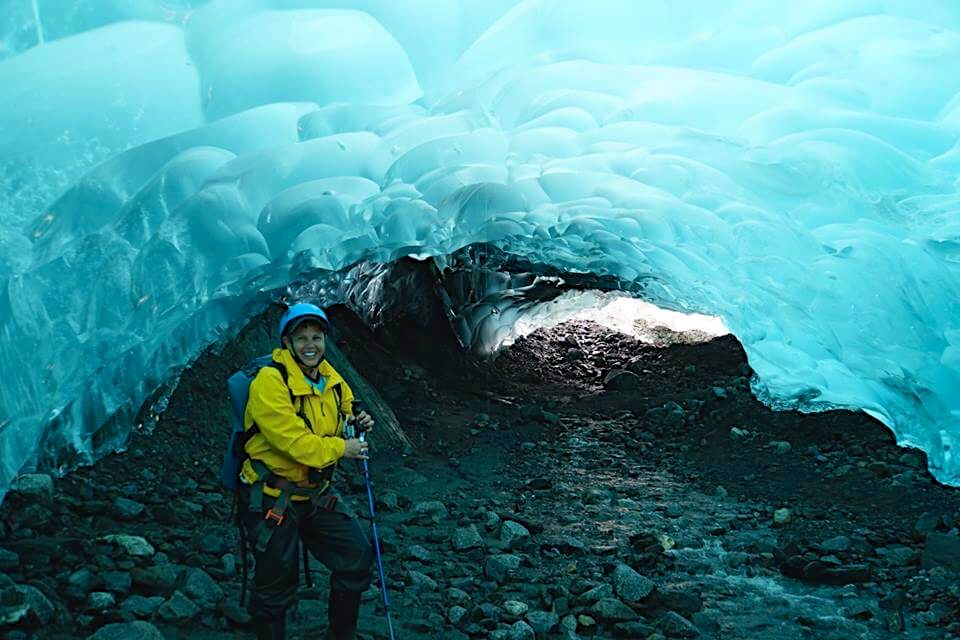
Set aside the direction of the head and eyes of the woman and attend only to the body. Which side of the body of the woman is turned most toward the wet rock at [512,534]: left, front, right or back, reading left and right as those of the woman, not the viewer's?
left

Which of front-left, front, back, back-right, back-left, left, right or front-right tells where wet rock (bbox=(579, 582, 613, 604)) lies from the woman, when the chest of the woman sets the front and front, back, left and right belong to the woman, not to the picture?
left

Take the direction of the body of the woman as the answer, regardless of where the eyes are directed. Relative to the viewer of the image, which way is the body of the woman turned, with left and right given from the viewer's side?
facing the viewer and to the right of the viewer

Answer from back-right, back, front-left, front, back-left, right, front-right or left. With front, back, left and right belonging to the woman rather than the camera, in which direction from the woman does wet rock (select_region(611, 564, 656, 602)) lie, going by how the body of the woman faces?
left

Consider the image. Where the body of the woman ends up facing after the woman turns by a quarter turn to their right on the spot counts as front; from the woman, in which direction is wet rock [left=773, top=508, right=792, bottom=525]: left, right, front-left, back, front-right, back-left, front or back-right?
back

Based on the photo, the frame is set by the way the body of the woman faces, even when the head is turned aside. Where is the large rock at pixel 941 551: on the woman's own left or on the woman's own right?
on the woman's own left

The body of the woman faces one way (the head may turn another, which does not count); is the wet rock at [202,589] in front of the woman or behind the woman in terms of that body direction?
behind

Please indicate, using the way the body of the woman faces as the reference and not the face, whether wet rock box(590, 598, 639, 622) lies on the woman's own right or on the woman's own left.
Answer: on the woman's own left

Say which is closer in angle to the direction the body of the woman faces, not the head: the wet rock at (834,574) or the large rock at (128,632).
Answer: the wet rock

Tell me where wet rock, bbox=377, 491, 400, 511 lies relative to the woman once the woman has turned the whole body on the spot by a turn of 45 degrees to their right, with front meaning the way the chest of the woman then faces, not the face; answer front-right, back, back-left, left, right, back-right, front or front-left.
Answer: back
